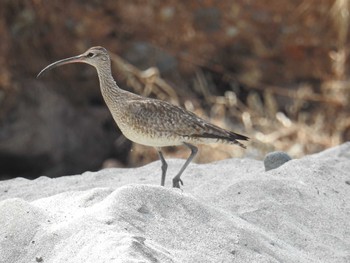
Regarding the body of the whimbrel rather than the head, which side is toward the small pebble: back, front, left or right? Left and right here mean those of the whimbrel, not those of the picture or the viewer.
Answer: back

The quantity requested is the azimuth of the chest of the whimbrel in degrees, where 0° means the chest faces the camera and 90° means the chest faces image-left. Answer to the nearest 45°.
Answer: approximately 90°
